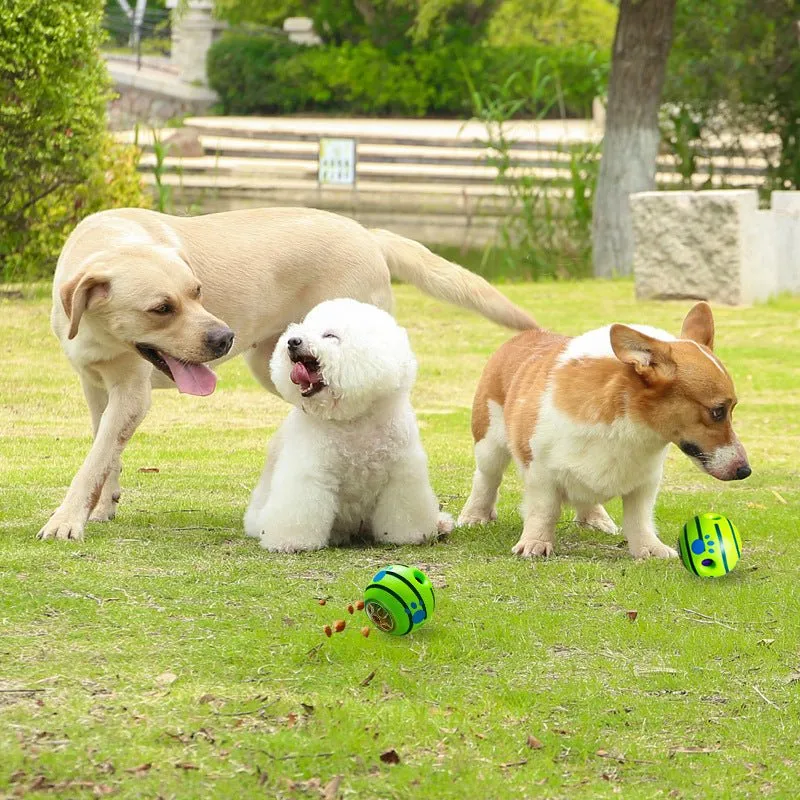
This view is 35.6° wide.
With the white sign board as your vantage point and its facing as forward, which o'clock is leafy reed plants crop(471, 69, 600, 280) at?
The leafy reed plants is roughly at 10 o'clock from the white sign board.

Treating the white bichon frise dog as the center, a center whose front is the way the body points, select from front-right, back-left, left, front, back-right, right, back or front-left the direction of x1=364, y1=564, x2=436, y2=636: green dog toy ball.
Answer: front

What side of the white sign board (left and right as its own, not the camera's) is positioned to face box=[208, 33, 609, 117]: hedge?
back

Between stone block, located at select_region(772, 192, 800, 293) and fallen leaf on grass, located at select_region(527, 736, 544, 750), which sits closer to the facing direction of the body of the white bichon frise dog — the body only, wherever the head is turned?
the fallen leaf on grass

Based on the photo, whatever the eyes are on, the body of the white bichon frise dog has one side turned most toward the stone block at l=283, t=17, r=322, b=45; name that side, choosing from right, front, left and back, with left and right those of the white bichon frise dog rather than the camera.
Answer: back

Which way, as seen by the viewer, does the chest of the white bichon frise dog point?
toward the camera

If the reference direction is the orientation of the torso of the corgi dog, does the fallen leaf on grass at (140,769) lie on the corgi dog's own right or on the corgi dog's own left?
on the corgi dog's own right

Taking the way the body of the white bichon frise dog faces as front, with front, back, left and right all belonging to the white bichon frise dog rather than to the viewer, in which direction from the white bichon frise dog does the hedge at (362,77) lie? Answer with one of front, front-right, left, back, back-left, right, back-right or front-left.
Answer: back

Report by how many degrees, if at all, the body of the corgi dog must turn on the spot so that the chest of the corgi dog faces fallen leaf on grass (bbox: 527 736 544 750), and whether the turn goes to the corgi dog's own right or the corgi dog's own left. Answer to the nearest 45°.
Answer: approximately 45° to the corgi dog's own right

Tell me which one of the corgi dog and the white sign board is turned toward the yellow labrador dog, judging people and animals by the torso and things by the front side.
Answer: the white sign board

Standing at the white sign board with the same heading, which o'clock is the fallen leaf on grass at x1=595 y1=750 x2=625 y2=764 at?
The fallen leaf on grass is roughly at 12 o'clock from the white sign board.

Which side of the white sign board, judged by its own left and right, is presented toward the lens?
front

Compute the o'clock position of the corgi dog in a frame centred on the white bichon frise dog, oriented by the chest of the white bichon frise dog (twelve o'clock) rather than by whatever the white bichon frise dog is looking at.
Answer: The corgi dog is roughly at 9 o'clock from the white bichon frise dog.

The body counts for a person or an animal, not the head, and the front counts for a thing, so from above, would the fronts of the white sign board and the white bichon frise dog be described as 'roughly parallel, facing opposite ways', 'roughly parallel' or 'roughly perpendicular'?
roughly parallel

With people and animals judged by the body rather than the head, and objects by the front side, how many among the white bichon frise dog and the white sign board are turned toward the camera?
2

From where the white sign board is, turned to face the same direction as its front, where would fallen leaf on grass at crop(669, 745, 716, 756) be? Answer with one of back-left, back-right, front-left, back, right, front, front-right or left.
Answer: front

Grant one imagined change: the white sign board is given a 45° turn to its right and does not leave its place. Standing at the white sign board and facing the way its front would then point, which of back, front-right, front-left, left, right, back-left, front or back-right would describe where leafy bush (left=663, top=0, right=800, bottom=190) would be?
back-left

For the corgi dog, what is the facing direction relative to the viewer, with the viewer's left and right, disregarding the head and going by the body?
facing the viewer and to the right of the viewer

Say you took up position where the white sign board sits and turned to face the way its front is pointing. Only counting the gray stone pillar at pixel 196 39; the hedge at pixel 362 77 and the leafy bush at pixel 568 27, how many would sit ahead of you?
0
